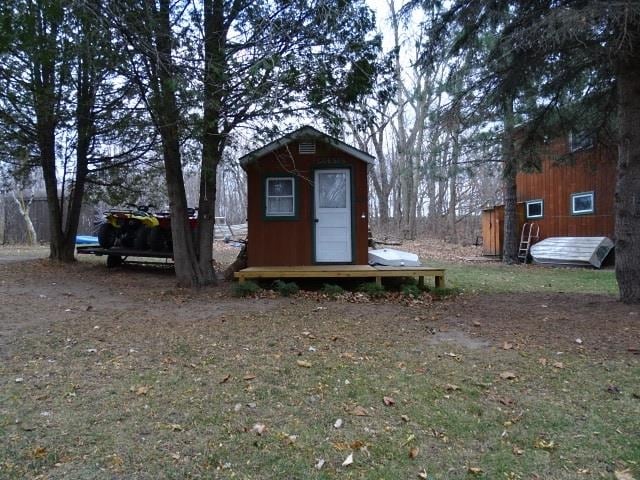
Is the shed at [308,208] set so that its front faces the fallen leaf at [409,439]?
yes

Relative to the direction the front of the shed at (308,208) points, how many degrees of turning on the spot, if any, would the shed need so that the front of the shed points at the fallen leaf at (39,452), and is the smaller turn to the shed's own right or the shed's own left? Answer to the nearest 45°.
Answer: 0° — it already faces it

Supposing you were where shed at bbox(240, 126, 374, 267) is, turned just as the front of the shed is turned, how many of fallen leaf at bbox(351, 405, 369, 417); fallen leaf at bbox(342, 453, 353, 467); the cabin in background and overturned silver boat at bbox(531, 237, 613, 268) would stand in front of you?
2

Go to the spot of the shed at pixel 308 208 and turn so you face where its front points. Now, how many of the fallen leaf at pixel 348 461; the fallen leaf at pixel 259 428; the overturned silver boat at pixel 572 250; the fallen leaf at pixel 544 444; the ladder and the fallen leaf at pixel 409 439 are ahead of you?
4

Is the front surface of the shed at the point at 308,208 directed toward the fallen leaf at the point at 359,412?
yes

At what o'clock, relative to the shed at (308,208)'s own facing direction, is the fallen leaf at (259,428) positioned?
The fallen leaf is roughly at 12 o'clock from the shed.

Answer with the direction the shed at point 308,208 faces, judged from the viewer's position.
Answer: facing the viewer

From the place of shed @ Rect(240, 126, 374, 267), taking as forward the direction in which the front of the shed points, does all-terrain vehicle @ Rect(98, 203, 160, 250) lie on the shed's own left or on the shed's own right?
on the shed's own right
